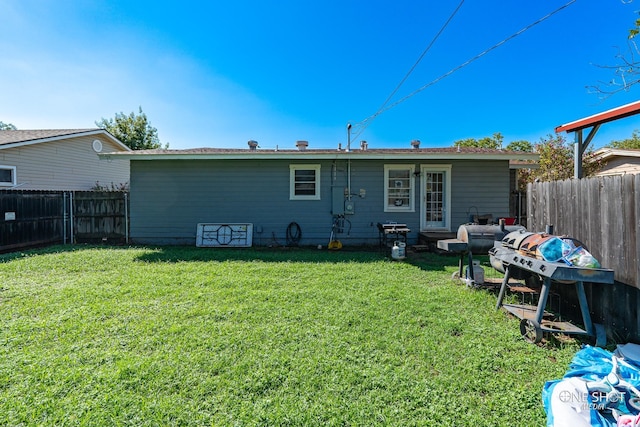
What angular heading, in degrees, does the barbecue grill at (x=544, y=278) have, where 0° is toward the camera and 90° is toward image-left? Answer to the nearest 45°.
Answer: approximately 45°

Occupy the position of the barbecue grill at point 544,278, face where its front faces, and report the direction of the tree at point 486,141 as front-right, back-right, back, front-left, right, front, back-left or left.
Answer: back-right

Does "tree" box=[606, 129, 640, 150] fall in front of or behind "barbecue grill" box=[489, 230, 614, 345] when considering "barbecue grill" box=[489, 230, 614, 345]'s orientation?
behind

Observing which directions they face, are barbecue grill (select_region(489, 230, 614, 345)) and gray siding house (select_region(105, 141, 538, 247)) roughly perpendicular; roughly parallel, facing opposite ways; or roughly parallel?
roughly perpendicular
